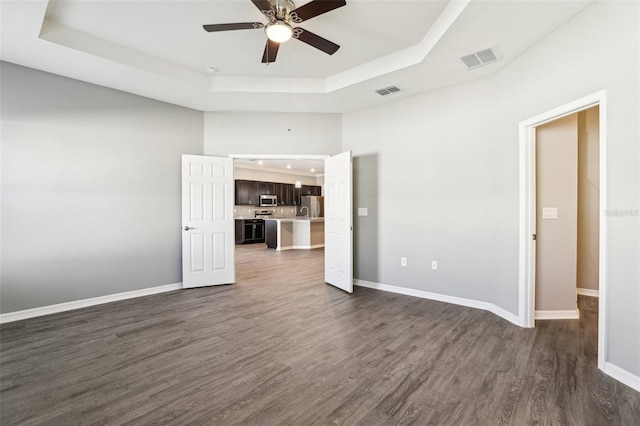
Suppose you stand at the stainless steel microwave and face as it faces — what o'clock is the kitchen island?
The kitchen island is roughly at 11 o'clock from the stainless steel microwave.

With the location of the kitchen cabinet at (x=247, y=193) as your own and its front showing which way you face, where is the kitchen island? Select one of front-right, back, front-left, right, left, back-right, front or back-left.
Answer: front-left

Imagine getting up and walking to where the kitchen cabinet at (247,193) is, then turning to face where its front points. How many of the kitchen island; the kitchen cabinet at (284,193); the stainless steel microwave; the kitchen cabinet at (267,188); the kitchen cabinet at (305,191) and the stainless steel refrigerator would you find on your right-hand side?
0

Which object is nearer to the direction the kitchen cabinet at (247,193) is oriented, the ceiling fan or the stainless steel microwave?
the ceiling fan

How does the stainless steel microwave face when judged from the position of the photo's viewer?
facing the viewer

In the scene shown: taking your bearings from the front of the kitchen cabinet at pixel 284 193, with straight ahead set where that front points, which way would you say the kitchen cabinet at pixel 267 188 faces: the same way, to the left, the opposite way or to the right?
the same way

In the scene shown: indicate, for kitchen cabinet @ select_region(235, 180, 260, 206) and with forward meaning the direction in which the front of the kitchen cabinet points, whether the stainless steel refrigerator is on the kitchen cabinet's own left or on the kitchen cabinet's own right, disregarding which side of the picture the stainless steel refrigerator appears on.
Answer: on the kitchen cabinet's own left

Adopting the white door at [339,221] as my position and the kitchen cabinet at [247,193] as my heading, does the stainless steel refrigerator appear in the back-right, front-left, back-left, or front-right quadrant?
front-right

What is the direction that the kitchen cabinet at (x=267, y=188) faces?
toward the camera

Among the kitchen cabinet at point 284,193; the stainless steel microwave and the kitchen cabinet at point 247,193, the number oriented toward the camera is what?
3

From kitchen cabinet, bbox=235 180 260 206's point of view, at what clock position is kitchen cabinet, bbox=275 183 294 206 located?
kitchen cabinet, bbox=275 183 294 206 is roughly at 8 o'clock from kitchen cabinet, bbox=235 180 260 206.

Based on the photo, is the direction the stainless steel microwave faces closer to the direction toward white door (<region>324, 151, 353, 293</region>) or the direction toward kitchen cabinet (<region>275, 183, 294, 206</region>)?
the white door

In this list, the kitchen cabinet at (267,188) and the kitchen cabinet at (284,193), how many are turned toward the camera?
2

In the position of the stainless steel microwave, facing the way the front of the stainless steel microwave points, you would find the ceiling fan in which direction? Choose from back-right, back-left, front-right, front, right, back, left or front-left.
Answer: front

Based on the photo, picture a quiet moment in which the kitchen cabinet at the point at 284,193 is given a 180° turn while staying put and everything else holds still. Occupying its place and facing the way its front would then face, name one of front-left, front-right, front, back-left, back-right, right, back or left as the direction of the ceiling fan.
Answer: back

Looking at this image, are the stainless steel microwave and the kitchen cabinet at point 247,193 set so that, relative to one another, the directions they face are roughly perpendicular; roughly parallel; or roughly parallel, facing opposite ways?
roughly parallel

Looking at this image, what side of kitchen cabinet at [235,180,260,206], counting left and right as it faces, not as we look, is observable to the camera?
front

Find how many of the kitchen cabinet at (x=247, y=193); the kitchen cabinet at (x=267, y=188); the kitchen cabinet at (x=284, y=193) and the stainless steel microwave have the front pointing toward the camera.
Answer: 4

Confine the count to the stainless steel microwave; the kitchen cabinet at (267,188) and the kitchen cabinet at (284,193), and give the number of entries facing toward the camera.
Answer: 3

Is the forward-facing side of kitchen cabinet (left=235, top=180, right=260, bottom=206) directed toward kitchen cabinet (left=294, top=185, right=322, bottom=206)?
no
